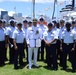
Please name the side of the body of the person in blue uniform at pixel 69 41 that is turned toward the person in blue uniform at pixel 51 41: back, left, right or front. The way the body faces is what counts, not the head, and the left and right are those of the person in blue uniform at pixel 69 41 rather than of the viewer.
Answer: right

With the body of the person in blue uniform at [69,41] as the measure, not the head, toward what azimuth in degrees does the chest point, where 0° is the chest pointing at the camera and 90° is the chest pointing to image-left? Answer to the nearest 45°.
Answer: approximately 0°

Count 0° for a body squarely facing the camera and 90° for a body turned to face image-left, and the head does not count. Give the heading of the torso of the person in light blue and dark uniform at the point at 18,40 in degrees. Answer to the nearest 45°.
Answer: approximately 0°
